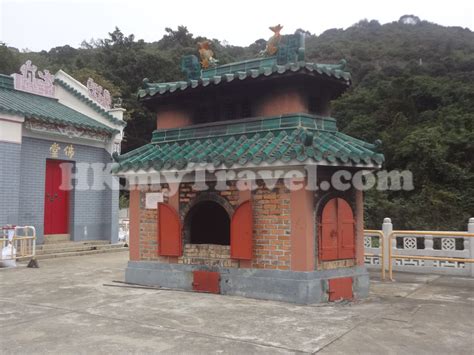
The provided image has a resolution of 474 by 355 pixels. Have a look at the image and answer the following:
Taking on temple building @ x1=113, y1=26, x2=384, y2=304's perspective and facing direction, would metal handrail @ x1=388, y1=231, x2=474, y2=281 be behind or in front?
behind

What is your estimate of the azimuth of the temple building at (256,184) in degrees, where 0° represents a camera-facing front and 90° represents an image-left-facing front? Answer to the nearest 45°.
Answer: approximately 45°

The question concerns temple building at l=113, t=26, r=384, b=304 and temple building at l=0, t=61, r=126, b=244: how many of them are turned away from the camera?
0

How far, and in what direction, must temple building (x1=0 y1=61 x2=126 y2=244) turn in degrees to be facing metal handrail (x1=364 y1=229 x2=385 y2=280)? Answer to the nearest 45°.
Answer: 0° — it already faces it

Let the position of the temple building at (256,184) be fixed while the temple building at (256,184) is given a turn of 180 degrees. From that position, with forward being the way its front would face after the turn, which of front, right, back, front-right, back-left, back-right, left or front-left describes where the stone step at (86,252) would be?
left

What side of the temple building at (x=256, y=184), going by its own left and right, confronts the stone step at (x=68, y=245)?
right
